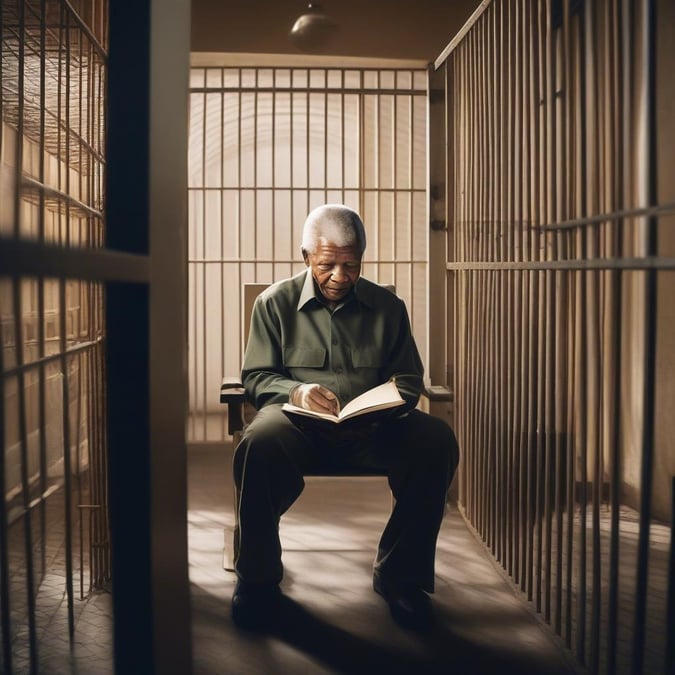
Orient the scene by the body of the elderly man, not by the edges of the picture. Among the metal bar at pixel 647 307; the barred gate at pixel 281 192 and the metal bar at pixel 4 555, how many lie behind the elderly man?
1

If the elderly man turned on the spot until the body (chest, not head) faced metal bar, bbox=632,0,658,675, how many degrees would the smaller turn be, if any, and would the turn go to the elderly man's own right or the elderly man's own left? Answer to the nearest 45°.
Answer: approximately 45° to the elderly man's own left

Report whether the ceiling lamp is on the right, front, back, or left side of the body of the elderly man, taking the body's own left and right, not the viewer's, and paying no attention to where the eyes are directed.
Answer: back

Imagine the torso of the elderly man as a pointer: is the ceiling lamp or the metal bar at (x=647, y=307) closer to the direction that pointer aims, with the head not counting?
the metal bar

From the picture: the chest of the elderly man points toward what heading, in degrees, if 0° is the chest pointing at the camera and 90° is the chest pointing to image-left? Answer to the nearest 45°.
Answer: approximately 0°

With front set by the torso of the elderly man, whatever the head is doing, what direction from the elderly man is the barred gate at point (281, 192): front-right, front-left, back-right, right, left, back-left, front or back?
back

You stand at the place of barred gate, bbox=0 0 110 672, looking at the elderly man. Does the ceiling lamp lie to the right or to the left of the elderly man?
left

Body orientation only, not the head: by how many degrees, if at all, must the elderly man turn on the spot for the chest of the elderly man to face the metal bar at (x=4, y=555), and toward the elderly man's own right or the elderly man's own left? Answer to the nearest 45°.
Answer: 0° — they already face it

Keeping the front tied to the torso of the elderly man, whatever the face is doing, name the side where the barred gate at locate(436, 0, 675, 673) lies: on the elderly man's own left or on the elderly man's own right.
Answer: on the elderly man's own left

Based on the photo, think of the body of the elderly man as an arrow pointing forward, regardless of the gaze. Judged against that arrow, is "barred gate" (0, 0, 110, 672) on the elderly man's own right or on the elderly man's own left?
on the elderly man's own right
